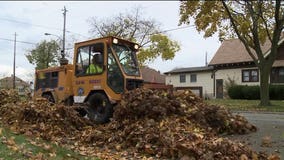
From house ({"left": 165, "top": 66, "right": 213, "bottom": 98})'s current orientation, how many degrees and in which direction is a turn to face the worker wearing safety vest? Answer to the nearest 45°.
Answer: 0° — it already faces them

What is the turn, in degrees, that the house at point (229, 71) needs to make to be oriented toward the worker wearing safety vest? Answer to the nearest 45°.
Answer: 0° — it already faces them
